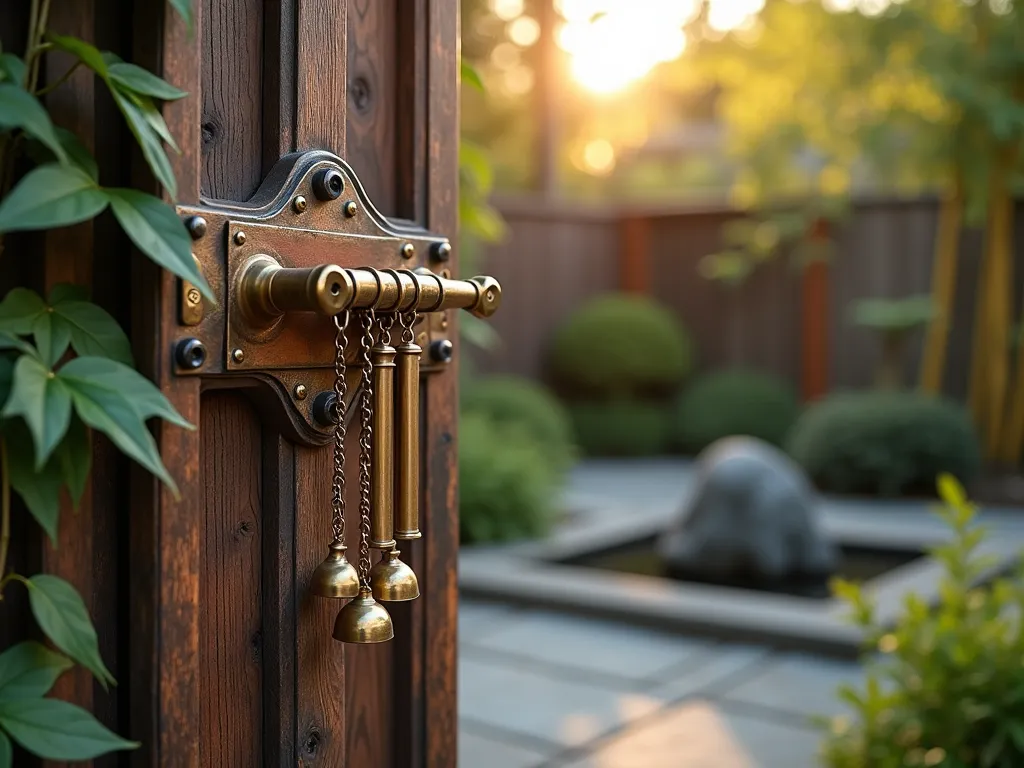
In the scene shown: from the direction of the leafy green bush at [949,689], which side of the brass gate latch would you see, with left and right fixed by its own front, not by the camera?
left

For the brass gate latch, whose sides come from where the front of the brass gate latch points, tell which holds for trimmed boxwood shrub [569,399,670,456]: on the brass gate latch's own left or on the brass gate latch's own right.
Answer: on the brass gate latch's own left

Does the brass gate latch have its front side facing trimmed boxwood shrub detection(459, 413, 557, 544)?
no

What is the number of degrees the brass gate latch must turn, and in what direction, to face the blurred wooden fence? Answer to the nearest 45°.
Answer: approximately 135° to its left

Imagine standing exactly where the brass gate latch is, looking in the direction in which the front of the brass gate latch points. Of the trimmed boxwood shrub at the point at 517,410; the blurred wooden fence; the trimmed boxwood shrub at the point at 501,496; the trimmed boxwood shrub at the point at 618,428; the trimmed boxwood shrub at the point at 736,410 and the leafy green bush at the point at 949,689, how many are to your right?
0

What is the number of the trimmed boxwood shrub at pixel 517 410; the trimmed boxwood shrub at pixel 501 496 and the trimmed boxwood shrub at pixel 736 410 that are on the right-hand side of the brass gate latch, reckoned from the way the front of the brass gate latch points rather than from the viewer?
0

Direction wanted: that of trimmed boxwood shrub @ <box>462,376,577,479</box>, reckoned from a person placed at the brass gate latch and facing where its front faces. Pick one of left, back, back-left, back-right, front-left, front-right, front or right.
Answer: back-left

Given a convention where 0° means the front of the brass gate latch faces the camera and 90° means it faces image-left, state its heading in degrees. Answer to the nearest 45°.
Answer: approximately 315°

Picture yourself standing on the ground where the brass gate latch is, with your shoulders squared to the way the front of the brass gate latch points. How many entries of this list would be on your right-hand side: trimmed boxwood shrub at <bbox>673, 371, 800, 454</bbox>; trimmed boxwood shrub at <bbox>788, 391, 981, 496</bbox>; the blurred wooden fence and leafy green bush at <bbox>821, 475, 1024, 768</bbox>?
0

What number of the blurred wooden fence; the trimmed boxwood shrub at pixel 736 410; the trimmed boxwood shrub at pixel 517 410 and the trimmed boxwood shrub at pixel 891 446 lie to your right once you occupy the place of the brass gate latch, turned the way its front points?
0

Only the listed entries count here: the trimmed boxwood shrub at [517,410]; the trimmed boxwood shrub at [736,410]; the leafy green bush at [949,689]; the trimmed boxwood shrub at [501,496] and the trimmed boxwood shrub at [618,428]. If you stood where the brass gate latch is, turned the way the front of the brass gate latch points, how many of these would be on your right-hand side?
0

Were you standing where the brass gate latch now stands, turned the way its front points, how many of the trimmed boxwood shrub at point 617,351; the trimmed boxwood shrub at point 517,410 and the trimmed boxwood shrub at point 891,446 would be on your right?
0

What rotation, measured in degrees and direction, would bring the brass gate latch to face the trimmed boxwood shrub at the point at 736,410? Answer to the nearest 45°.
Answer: approximately 135° to its left
